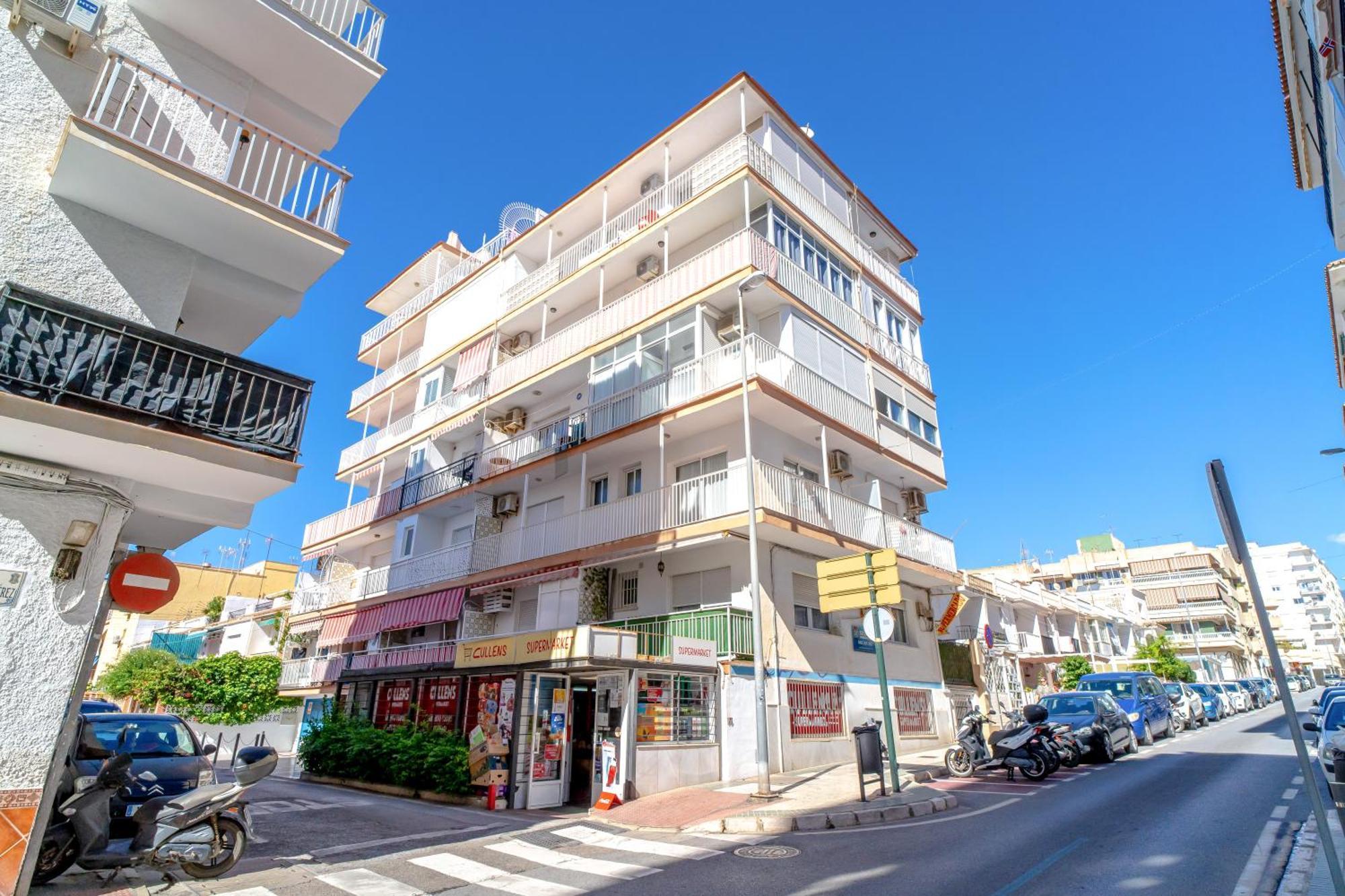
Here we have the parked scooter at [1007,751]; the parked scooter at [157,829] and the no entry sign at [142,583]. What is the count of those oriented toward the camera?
1

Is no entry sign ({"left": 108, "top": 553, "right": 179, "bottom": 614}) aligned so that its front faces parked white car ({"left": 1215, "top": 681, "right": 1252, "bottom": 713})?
no

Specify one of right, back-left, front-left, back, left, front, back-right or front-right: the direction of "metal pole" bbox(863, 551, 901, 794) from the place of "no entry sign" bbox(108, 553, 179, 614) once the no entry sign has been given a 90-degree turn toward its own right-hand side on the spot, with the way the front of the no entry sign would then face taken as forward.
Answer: back

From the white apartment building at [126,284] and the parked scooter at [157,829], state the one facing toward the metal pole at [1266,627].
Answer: the white apartment building

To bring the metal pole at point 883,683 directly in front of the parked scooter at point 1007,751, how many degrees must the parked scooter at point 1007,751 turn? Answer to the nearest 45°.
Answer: approximately 45° to its left

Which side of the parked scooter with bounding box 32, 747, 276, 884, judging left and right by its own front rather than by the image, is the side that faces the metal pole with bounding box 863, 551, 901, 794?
back

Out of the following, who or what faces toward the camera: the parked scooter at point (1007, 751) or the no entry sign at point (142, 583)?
the no entry sign

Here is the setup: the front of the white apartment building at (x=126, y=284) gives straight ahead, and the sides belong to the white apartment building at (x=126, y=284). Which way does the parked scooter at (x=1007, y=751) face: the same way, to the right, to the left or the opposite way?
the opposite way

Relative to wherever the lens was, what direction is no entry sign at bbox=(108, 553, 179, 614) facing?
facing the viewer

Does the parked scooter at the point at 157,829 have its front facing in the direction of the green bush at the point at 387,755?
no

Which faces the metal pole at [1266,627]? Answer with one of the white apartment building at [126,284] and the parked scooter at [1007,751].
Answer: the white apartment building

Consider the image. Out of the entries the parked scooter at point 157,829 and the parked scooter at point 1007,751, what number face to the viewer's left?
2

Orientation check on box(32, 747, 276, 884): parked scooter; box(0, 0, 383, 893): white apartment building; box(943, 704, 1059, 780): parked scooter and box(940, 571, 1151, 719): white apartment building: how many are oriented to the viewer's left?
2

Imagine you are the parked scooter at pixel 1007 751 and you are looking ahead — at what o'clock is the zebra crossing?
The zebra crossing is roughly at 10 o'clock from the parked scooter.

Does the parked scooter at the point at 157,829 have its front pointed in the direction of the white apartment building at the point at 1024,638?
no

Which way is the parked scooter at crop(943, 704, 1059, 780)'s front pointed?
to the viewer's left

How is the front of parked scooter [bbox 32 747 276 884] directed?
to the viewer's left

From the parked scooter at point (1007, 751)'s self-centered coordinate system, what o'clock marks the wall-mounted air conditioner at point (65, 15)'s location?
The wall-mounted air conditioner is roughly at 10 o'clock from the parked scooter.

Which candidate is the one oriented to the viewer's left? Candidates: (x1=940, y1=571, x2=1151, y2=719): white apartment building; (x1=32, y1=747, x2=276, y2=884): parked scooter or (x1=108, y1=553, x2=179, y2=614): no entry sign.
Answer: the parked scooter
